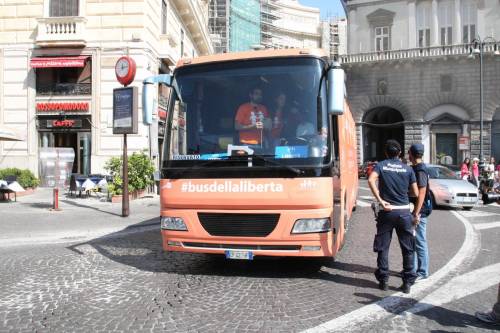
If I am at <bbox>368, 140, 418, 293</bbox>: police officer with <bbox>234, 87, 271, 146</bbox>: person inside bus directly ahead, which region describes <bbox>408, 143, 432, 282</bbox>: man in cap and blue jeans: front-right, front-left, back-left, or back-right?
front-right

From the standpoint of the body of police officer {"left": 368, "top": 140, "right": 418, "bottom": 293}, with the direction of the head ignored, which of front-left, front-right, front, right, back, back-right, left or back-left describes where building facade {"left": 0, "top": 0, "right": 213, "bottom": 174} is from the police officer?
front-left

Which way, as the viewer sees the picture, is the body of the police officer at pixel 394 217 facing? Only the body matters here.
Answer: away from the camera

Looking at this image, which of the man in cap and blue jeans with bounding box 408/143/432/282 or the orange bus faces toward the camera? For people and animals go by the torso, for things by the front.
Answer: the orange bus

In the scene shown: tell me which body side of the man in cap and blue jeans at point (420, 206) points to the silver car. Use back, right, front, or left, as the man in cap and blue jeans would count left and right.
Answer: right

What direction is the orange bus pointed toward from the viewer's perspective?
toward the camera

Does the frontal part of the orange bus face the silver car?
no

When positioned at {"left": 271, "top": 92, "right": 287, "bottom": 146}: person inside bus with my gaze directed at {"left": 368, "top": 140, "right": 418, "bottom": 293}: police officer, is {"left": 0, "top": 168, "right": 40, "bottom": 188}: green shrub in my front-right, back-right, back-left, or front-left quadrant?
back-right

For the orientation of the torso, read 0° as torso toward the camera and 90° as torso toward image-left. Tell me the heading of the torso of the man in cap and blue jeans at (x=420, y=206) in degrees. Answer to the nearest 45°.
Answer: approximately 90°

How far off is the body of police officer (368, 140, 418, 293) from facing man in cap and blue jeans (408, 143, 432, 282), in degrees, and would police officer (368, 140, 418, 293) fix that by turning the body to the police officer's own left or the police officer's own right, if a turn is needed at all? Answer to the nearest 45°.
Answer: approximately 45° to the police officer's own right

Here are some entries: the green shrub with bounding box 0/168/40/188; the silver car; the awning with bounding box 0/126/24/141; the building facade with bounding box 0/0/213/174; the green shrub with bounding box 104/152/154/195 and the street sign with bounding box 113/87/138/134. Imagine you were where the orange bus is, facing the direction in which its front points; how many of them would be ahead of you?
0
